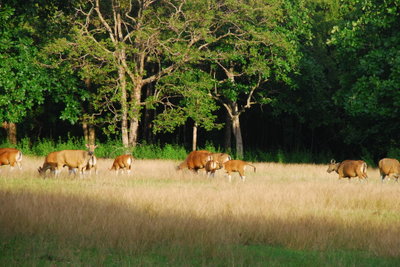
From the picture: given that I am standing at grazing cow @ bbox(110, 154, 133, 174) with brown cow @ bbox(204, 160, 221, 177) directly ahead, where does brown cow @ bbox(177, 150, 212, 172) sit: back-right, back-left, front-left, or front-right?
front-left

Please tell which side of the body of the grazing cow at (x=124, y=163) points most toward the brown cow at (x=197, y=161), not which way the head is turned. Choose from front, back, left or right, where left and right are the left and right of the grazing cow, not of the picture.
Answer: back

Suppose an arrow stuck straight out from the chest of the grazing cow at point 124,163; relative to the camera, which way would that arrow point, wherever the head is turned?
to the viewer's left

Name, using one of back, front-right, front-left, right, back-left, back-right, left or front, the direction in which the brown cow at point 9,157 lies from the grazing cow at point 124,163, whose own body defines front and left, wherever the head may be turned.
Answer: front

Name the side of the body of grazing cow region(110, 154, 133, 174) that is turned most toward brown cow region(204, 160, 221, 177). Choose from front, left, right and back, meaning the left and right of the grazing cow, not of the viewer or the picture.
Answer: back
